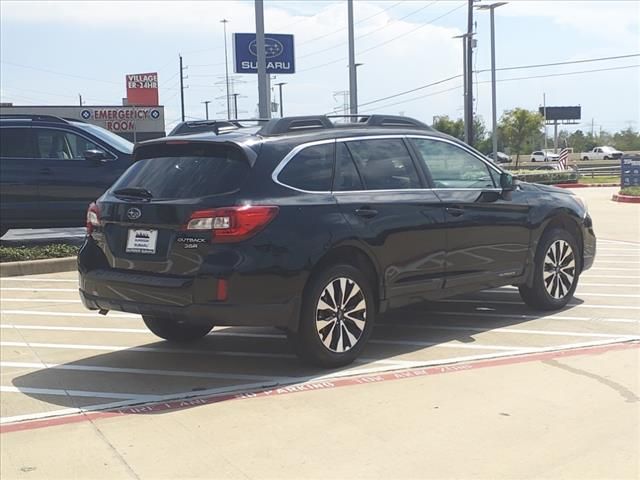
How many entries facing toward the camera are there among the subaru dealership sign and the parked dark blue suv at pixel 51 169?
1

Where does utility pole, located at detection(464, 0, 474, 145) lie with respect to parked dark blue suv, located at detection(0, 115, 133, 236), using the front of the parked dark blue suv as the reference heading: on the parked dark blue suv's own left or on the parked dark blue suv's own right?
on the parked dark blue suv's own left

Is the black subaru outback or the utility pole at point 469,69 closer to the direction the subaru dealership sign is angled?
the black subaru outback

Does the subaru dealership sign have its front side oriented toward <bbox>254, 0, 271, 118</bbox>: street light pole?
yes

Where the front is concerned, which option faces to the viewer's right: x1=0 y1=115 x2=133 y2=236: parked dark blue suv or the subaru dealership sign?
the parked dark blue suv

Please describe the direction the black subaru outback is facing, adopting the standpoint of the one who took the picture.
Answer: facing away from the viewer and to the right of the viewer

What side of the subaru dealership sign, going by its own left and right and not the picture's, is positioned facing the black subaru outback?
front

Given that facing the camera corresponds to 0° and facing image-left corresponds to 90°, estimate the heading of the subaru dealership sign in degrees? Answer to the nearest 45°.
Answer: approximately 0°

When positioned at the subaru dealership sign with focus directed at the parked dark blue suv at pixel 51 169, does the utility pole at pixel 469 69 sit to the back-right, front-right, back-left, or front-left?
back-left

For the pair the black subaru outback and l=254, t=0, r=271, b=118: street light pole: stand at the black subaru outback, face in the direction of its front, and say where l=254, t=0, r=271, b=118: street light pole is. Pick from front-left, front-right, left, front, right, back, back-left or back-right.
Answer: front-left

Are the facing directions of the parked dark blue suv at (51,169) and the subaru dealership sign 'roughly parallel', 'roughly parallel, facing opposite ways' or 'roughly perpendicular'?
roughly perpendicular

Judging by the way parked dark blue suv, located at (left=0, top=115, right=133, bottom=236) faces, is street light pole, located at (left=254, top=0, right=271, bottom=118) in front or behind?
in front

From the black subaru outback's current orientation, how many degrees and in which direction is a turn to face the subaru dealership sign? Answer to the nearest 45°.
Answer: approximately 45° to its left

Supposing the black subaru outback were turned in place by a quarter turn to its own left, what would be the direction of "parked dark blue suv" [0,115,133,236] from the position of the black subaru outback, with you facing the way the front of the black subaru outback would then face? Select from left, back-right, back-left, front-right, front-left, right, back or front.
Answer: front

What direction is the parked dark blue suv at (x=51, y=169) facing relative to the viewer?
to the viewer's right

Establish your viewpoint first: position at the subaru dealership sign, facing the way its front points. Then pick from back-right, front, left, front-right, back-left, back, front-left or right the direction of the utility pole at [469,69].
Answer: back-left
